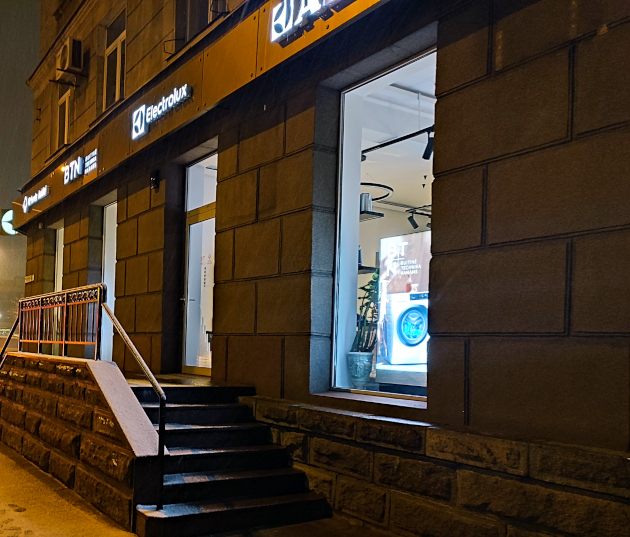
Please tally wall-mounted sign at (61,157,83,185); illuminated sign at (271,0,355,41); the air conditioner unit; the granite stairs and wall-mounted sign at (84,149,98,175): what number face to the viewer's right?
0

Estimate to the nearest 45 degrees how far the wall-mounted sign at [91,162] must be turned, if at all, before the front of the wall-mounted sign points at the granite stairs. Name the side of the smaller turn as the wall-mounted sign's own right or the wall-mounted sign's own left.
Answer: approximately 45° to the wall-mounted sign's own left

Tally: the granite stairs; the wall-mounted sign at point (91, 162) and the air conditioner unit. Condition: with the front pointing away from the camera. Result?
0

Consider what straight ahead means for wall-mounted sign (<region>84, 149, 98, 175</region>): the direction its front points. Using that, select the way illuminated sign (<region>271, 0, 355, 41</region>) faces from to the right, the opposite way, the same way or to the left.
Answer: the same way

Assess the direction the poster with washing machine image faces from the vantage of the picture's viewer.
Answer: facing the viewer and to the left of the viewer

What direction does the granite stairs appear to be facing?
toward the camera

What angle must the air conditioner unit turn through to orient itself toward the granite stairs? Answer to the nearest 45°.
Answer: approximately 45° to its left

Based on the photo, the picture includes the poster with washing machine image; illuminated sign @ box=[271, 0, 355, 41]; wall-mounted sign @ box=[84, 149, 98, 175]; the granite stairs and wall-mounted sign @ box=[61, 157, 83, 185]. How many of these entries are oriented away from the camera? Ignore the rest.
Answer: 0

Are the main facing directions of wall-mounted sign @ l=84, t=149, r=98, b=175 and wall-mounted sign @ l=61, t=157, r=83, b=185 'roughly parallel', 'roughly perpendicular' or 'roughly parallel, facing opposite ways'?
roughly parallel

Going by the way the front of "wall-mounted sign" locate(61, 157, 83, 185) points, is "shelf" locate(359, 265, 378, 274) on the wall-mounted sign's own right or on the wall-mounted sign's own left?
on the wall-mounted sign's own left

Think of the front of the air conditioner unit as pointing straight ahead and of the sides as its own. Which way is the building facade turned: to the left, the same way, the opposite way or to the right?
the same way

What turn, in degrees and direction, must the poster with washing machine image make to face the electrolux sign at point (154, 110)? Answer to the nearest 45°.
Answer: approximately 90° to its right

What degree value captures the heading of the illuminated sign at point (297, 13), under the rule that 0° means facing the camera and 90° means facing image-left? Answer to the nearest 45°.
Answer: approximately 45°
